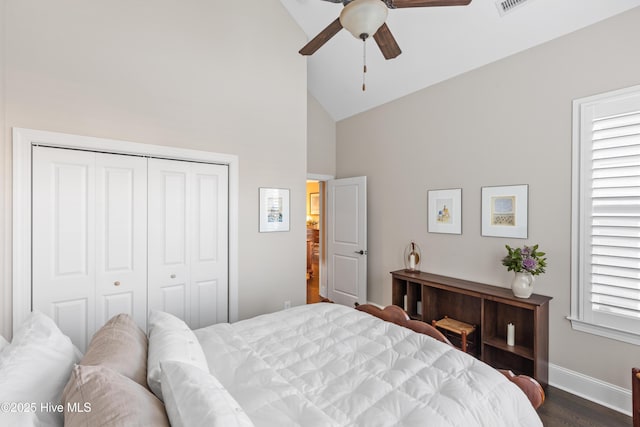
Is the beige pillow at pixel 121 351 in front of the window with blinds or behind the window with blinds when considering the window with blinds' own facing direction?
in front

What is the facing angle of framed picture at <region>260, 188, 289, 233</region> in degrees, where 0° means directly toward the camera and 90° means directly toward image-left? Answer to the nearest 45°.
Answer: approximately 315°

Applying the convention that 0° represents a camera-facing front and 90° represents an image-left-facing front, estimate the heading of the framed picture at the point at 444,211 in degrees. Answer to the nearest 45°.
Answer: approximately 45°

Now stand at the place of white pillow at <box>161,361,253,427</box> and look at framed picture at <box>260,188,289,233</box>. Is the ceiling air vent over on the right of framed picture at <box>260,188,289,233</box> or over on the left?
right

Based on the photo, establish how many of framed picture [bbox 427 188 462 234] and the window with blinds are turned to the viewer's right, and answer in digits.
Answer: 0

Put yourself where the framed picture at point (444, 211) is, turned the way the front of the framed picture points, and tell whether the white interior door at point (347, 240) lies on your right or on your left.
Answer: on your right

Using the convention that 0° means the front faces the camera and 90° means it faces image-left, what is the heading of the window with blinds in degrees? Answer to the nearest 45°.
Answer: approximately 45°

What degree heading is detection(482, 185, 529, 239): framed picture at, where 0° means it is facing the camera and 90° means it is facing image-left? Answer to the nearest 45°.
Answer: approximately 45°
